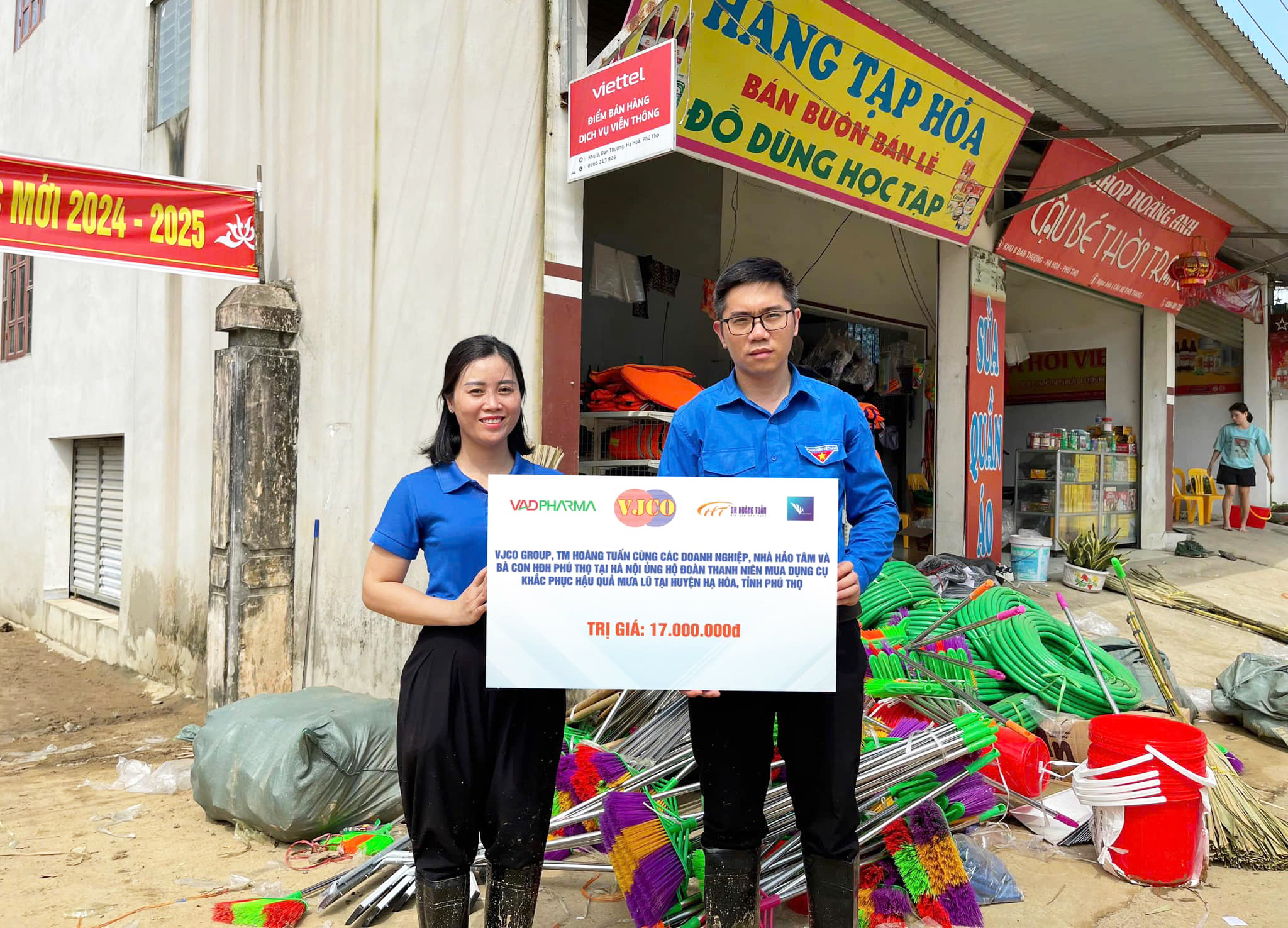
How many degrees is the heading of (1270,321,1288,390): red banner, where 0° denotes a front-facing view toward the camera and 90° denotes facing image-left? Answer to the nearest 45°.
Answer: approximately 0°

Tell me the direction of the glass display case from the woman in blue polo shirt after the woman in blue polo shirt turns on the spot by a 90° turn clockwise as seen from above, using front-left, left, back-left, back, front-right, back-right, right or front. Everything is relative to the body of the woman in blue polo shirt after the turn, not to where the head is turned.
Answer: back-right

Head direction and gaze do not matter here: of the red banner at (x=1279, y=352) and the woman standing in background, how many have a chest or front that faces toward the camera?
2

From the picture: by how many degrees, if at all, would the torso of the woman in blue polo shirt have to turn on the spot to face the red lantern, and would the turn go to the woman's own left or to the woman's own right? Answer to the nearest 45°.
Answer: approximately 135° to the woman's own left

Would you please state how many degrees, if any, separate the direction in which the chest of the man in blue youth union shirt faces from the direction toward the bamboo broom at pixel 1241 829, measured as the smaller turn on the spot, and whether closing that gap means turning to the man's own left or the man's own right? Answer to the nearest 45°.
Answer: approximately 135° to the man's own left

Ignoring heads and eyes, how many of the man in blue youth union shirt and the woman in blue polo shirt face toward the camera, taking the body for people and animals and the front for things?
2

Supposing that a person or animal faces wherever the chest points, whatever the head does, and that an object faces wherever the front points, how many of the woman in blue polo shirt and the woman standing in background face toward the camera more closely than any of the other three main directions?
2

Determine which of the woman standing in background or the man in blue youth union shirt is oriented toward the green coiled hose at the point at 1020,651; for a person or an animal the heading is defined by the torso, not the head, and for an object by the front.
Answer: the woman standing in background

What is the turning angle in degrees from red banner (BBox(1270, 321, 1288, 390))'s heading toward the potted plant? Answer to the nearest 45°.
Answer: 0° — it already faces it

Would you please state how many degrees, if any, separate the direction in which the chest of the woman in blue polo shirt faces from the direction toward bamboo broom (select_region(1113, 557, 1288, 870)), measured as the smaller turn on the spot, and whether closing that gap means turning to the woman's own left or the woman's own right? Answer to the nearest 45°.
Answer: approximately 90° to the woman's own left

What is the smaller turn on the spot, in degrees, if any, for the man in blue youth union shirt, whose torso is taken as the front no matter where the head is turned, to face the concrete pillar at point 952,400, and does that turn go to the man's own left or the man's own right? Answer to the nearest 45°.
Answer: approximately 180°
